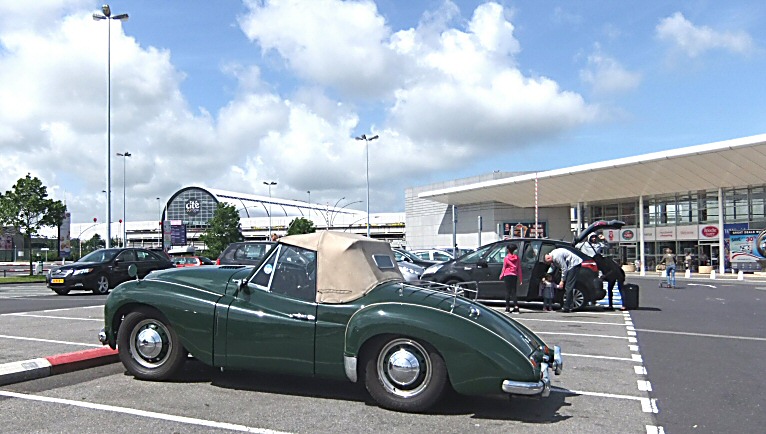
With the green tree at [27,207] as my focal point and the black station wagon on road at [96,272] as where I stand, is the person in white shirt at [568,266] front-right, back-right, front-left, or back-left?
back-right

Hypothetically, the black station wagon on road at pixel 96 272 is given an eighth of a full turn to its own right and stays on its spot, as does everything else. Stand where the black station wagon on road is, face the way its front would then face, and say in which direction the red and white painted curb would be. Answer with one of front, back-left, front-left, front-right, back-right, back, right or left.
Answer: left

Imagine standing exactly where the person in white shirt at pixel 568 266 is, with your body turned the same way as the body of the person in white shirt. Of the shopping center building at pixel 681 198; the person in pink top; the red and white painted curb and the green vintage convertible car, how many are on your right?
1

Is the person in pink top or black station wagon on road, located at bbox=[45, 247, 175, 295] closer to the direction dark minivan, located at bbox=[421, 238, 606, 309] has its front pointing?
the black station wagon on road

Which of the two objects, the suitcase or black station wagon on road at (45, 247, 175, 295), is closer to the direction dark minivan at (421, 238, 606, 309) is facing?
the black station wagon on road

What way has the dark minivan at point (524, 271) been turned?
to the viewer's left

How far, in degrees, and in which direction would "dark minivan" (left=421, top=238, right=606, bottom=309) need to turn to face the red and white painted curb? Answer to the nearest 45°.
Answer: approximately 45° to its left

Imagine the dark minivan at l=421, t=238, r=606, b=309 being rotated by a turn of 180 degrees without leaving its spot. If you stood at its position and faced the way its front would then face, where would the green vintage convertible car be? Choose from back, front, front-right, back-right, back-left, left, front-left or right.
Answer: right

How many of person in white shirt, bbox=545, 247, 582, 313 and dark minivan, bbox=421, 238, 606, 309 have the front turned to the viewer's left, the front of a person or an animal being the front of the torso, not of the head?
2

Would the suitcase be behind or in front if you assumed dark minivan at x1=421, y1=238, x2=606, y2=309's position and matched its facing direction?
behind

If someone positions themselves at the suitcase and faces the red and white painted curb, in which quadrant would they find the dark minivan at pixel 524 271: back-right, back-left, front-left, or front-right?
front-right

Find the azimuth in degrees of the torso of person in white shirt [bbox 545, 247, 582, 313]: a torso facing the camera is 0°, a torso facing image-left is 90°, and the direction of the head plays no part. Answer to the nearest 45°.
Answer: approximately 90°

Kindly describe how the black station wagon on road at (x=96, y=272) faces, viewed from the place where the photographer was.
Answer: facing the viewer and to the left of the viewer

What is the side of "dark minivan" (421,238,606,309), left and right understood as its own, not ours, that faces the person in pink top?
left

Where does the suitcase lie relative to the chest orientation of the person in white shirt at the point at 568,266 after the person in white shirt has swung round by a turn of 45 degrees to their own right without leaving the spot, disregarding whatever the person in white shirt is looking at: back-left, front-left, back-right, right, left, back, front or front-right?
right
